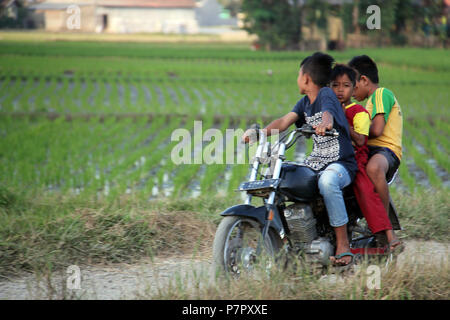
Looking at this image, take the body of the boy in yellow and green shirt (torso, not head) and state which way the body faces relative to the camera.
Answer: to the viewer's left

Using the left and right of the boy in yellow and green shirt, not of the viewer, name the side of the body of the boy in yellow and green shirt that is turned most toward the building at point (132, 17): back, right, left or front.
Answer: right

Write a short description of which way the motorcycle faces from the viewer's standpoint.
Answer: facing the viewer and to the left of the viewer

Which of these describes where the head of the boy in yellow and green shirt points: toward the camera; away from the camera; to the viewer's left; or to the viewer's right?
to the viewer's left

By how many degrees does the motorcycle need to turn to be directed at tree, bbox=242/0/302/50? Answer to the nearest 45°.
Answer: approximately 135° to its right
